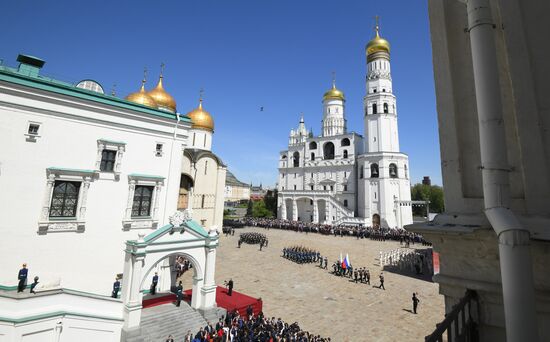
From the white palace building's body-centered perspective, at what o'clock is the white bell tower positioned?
The white bell tower is roughly at 10 o'clock from the white palace building.

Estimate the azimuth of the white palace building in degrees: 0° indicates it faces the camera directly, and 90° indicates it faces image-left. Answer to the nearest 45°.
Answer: approximately 315°
